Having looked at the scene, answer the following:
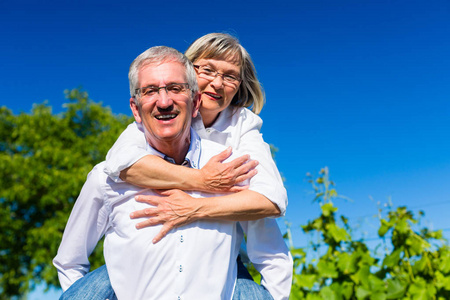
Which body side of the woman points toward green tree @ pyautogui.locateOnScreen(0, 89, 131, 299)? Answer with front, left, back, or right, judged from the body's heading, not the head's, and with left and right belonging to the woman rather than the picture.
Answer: back

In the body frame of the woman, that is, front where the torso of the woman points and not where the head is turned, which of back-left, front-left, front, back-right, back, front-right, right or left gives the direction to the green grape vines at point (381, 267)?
back-left

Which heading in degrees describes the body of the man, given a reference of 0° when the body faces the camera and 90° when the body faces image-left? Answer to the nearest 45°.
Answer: approximately 0°
